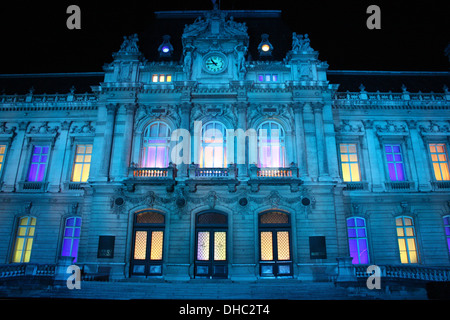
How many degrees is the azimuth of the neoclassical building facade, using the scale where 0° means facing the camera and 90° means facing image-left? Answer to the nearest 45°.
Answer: approximately 0°
